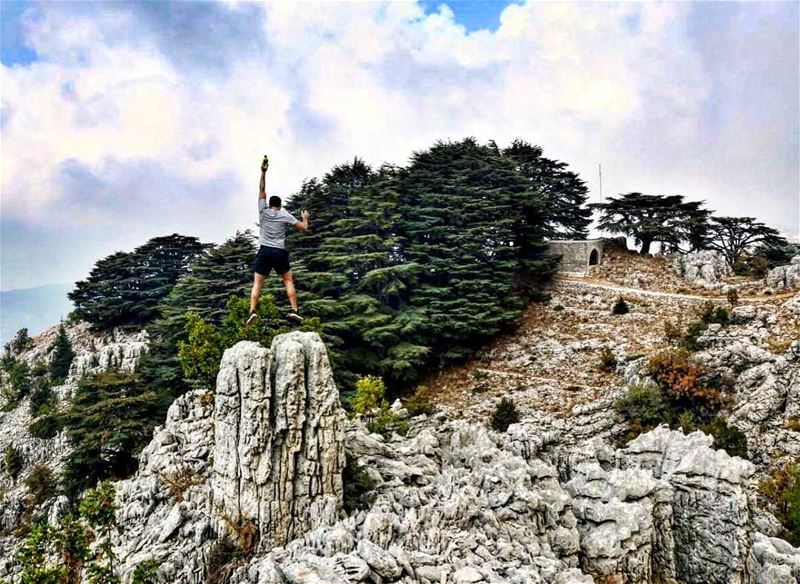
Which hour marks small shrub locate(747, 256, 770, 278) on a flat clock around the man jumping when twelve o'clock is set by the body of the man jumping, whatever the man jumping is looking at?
The small shrub is roughly at 2 o'clock from the man jumping.

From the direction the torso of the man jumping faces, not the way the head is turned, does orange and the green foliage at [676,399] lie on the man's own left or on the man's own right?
on the man's own right

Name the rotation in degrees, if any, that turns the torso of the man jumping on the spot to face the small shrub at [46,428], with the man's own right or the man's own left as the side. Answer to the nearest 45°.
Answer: approximately 45° to the man's own left

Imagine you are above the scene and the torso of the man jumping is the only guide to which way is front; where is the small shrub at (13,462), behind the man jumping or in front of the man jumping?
in front

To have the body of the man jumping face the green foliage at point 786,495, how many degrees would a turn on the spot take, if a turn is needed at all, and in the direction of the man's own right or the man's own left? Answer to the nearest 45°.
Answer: approximately 90° to the man's own right

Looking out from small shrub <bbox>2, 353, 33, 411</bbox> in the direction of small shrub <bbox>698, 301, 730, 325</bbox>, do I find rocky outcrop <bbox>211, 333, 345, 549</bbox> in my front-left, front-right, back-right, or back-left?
front-right

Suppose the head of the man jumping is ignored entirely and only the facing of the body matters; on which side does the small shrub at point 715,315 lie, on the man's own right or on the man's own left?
on the man's own right

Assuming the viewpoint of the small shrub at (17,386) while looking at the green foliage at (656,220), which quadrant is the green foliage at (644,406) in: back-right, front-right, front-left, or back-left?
front-right

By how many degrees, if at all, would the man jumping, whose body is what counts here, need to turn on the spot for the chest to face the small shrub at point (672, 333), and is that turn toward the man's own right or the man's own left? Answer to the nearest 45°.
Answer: approximately 45° to the man's own right

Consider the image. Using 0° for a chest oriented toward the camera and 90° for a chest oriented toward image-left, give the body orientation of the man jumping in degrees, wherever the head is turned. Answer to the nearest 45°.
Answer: approximately 180°

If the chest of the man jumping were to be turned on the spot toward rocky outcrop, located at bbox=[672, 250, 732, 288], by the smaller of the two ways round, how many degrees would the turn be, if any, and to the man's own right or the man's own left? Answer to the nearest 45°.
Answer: approximately 45° to the man's own right

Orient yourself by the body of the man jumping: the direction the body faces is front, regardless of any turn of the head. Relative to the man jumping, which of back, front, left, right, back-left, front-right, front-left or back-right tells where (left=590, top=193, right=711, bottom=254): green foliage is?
front-right

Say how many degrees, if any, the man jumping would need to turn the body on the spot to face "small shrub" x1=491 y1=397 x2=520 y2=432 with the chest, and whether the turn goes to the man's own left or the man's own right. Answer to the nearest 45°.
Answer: approximately 45° to the man's own right
